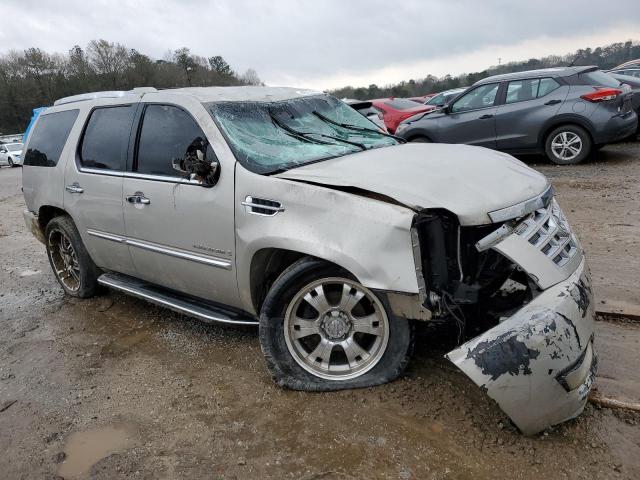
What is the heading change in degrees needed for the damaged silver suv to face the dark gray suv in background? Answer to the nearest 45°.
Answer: approximately 90° to its left

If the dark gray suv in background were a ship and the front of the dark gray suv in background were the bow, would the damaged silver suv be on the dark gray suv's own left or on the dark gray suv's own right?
on the dark gray suv's own left

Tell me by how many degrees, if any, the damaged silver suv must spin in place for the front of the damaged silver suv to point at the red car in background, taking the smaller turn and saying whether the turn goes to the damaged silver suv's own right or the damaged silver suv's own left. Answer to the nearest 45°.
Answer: approximately 135° to the damaged silver suv's own left

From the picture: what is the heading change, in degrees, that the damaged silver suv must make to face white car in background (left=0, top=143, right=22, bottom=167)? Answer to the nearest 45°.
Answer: approximately 180°

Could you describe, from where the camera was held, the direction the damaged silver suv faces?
facing the viewer and to the right of the viewer

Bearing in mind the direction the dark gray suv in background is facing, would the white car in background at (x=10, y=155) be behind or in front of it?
in front

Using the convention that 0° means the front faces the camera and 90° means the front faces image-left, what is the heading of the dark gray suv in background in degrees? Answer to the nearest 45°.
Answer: approximately 135°

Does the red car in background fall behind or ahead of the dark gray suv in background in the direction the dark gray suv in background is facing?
ahead

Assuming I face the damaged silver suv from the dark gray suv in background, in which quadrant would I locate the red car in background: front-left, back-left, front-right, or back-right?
back-right

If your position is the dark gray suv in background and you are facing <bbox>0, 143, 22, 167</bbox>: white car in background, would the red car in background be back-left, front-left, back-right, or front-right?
front-right

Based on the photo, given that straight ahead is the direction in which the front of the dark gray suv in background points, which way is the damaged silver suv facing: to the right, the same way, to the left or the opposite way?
the opposite way

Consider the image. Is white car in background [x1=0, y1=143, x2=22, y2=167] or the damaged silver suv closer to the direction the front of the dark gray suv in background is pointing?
the white car in background
